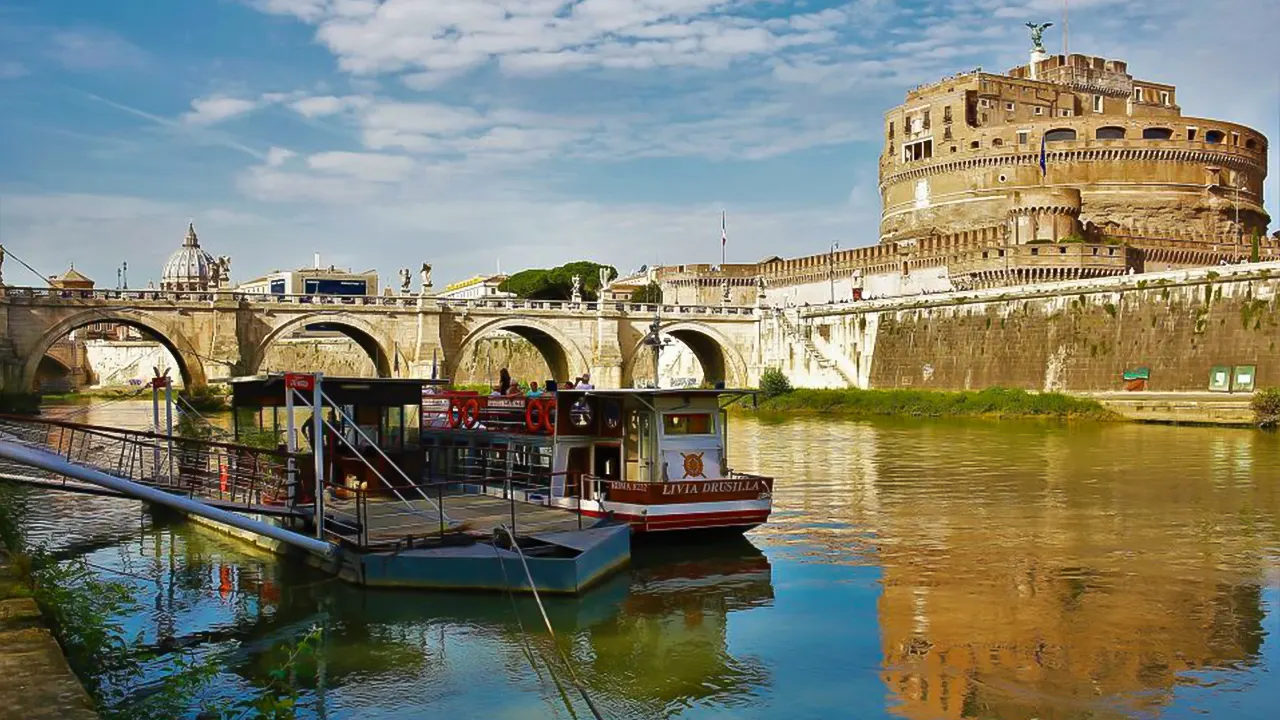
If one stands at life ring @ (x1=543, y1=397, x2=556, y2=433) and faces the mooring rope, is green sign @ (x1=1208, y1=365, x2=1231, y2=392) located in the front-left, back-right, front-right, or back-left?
back-left

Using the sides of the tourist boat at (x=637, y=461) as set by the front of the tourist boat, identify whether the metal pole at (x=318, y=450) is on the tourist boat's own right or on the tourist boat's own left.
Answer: on the tourist boat's own right

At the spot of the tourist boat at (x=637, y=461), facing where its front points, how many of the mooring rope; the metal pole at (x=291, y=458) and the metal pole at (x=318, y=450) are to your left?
0

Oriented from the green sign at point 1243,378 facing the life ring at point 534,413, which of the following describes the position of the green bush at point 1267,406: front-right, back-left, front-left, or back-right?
front-left

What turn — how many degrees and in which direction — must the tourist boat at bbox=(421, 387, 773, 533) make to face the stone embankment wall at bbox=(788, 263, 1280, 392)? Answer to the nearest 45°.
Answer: approximately 90° to its left

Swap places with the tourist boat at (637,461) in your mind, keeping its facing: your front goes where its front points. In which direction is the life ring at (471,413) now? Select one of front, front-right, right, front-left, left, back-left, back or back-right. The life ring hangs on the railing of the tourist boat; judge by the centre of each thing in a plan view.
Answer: back

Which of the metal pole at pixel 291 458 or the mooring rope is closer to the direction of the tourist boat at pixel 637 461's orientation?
the mooring rope

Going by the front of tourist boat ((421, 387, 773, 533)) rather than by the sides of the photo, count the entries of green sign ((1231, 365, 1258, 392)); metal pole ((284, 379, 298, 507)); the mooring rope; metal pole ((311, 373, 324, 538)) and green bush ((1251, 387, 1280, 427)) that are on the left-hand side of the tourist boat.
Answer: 2

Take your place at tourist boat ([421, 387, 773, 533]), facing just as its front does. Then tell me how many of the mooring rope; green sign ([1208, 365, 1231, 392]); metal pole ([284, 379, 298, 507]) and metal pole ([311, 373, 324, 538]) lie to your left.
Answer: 1

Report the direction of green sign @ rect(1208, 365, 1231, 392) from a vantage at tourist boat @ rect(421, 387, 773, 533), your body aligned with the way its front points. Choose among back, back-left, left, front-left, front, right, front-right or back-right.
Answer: left

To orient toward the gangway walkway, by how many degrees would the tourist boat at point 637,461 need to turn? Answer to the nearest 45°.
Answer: approximately 135° to its right

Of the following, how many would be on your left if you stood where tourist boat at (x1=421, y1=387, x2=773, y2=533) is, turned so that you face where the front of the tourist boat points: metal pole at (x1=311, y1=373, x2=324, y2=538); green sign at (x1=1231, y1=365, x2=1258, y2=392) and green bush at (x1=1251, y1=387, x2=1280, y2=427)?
2

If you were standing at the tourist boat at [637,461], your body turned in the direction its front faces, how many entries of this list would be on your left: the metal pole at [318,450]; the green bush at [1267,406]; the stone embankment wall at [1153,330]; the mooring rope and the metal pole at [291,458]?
2

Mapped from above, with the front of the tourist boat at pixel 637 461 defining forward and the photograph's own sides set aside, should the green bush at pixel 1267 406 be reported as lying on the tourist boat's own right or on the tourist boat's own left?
on the tourist boat's own left
